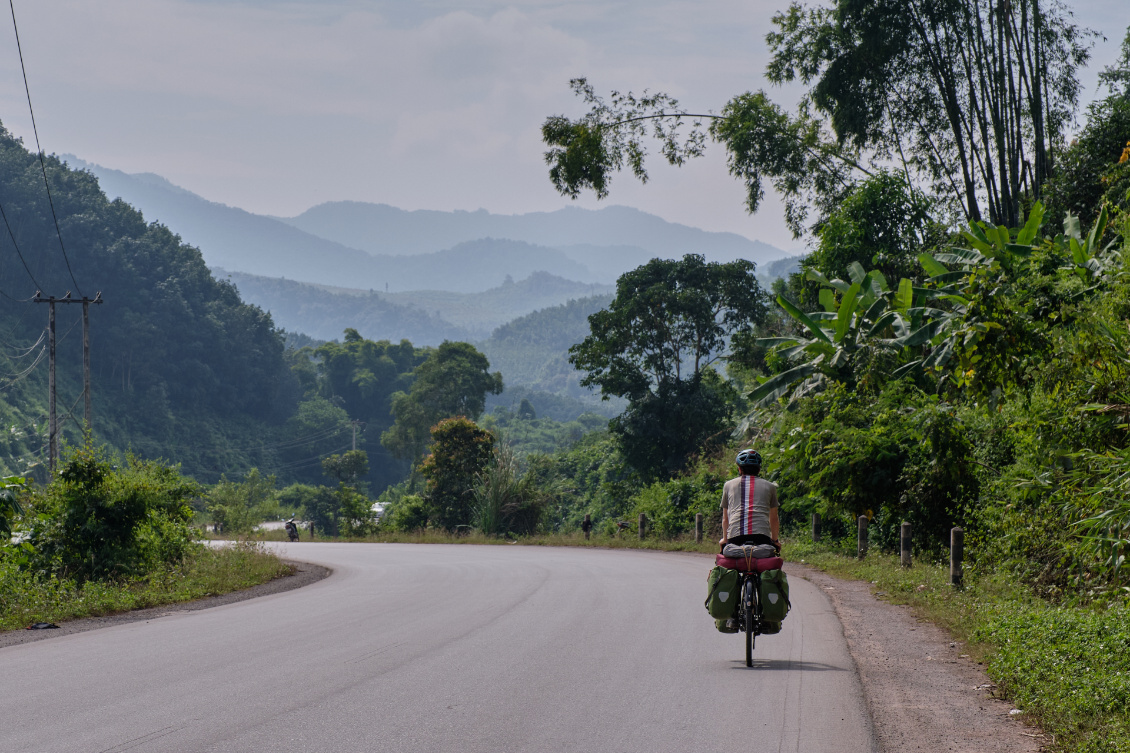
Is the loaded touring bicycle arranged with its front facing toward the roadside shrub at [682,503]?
yes

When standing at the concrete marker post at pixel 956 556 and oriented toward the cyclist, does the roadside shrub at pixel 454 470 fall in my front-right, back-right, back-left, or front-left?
back-right

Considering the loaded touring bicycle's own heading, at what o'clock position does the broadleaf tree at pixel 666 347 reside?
The broadleaf tree is roughly at 12 o'clock from the loaded touring bicycle.

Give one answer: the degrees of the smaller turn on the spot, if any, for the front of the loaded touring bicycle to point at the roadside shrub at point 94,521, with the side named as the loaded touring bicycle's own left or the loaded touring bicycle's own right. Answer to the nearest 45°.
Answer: approximately 45° to the loaded touring bicycle's own left

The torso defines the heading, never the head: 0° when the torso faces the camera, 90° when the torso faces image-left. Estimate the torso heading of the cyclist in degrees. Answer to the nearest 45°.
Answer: approximately 180°

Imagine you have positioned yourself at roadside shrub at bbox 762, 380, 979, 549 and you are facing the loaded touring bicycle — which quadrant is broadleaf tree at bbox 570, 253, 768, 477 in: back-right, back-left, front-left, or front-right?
back-right

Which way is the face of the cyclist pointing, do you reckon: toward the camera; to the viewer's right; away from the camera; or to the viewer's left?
away from the camera

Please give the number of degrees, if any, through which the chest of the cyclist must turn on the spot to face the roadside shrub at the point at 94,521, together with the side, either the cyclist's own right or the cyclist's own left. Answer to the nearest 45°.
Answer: approximately 45° to the cyclist's own left

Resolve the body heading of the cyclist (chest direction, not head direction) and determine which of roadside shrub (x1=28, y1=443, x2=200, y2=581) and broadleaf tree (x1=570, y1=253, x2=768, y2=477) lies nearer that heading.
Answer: the broadleaf tree

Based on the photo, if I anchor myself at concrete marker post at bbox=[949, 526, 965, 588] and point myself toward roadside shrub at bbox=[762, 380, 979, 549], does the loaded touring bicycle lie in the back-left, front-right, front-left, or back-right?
back-left

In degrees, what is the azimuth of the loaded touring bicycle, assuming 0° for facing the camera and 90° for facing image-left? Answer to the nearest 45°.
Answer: approximately 180°
